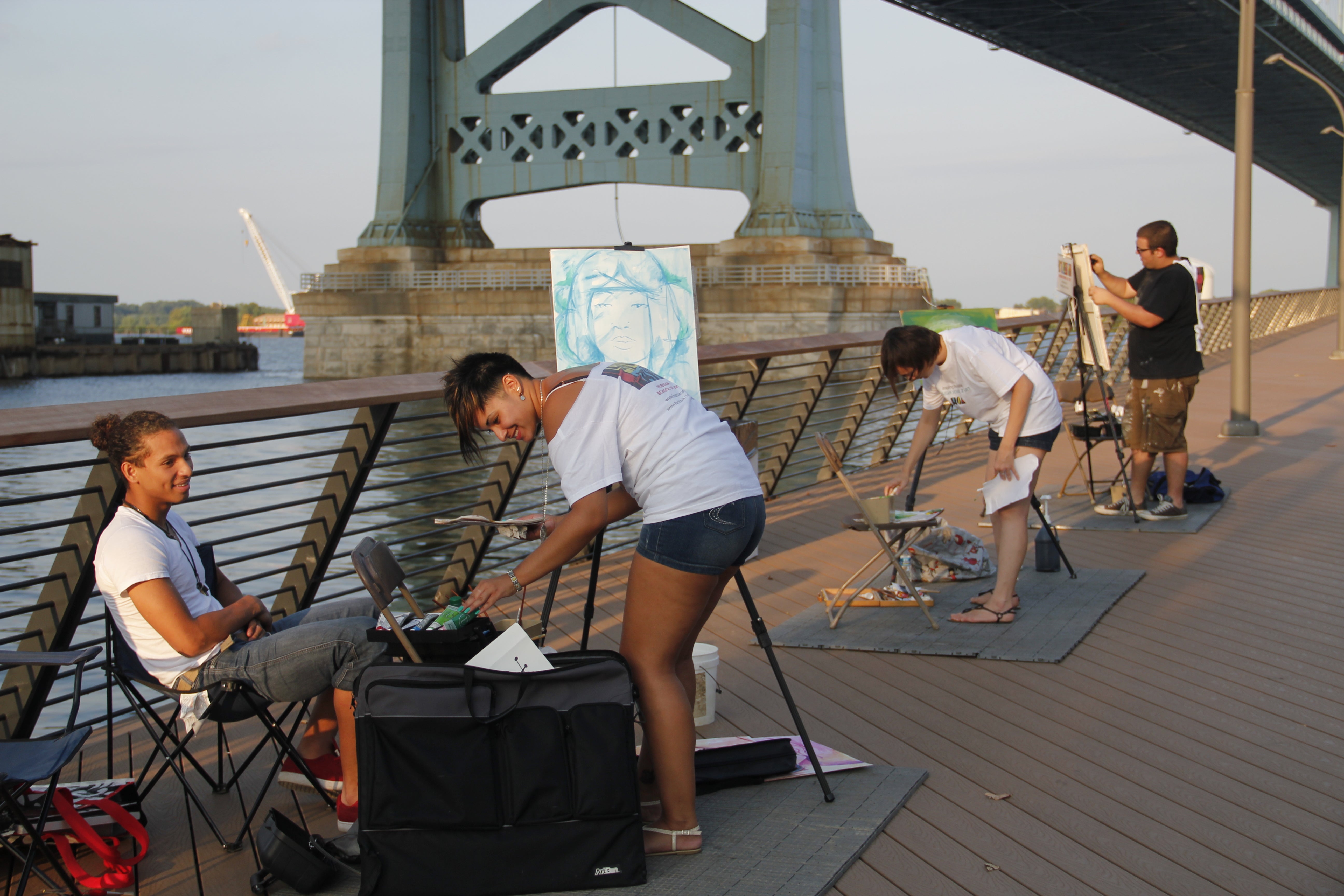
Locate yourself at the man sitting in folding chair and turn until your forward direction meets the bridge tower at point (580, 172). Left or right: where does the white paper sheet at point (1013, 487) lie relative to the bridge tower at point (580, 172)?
right

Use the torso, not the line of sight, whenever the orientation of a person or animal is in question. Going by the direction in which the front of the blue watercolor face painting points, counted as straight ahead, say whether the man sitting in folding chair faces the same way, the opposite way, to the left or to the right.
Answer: to the left

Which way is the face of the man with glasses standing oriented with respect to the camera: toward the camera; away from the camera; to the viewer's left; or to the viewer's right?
to the viewer's left

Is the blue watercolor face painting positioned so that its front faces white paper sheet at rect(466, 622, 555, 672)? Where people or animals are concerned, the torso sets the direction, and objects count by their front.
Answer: yes

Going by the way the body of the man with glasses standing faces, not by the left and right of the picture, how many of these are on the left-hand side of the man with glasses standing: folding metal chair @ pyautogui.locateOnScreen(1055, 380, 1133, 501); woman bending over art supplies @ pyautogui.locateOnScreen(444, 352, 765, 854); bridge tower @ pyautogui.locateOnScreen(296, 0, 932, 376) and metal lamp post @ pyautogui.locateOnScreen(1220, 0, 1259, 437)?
1

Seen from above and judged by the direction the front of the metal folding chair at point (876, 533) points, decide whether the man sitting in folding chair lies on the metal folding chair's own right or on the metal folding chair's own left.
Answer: on the metal folding chair's own right

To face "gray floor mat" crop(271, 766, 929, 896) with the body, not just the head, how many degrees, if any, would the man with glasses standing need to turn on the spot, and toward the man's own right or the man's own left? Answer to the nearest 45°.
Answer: approximately 90° to the man's own left

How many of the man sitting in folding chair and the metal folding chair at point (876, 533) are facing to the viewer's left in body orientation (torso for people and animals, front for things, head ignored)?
0

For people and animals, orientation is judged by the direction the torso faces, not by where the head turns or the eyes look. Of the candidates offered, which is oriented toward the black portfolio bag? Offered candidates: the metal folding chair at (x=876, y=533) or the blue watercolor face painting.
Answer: the blue watercolor face painting

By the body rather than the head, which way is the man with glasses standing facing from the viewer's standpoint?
to the viewer's left

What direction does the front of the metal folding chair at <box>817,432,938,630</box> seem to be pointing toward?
to the viewer's right
